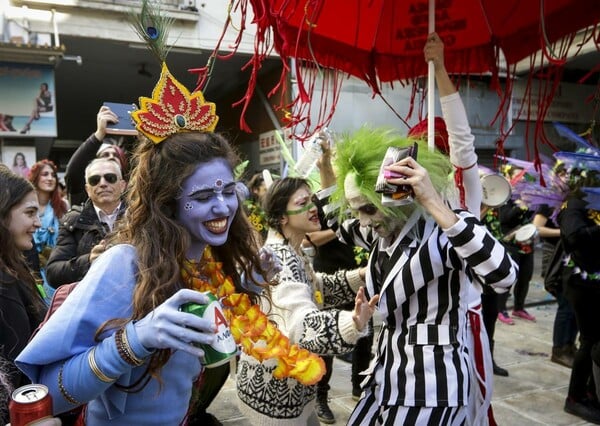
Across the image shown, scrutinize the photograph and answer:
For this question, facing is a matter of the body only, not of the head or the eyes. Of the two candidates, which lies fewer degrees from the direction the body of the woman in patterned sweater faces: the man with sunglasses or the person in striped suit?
the person in striped suit

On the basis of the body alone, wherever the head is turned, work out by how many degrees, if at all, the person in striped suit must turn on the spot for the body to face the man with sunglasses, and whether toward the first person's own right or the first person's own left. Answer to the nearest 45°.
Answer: approximately 45° to the first person's own right

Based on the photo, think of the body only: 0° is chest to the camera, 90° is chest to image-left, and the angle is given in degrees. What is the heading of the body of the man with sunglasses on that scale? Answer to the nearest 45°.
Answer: approximately 0°

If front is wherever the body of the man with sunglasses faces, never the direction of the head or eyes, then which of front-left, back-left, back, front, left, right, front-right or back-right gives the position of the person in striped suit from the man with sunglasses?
front-left

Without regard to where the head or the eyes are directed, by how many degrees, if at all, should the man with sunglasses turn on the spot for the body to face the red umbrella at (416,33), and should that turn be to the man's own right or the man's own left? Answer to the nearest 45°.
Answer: approximately 45° to the man's own left

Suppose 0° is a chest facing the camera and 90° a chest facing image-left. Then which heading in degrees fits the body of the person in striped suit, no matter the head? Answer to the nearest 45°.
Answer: approximately 45°
